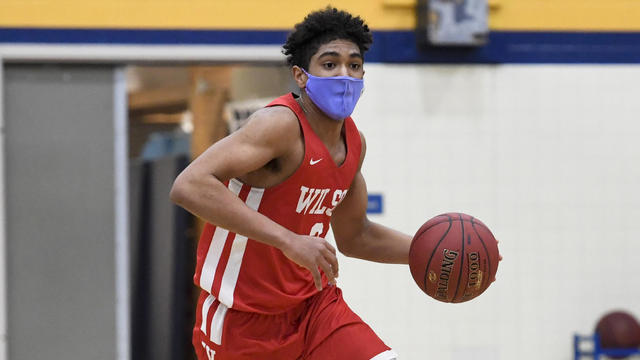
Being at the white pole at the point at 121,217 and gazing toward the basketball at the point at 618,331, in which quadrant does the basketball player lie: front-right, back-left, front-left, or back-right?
front-right

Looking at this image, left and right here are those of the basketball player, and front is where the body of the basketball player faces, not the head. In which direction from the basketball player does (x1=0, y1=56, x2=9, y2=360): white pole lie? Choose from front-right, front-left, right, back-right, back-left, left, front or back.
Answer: back

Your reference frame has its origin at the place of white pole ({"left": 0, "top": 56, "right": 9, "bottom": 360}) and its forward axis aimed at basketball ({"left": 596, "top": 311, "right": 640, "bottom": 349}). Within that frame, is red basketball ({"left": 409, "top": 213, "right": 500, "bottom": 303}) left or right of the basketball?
right

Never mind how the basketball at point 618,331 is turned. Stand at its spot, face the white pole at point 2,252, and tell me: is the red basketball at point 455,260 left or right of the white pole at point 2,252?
left

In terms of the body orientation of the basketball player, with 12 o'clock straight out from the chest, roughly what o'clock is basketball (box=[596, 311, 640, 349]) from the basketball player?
The basketball is roughly at 9 o'clock from the basketball player.

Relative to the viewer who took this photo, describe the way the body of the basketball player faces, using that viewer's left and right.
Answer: facing the viewer and to the right of the viewer

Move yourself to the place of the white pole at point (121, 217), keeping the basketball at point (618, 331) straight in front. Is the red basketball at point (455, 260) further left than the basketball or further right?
right

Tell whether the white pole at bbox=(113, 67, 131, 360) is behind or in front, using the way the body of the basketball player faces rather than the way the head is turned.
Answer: behind
